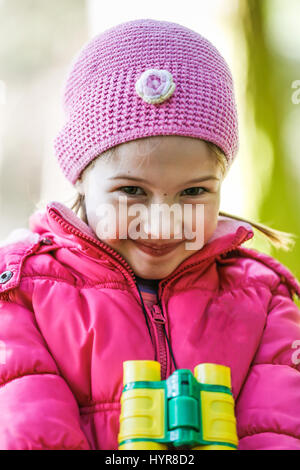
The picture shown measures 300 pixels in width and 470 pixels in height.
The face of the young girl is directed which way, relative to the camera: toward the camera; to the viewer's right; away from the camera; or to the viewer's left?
toward the camera

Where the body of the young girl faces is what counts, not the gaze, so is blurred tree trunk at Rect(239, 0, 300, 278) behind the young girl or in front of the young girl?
behind

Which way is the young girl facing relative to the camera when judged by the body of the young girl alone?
toward the camera
